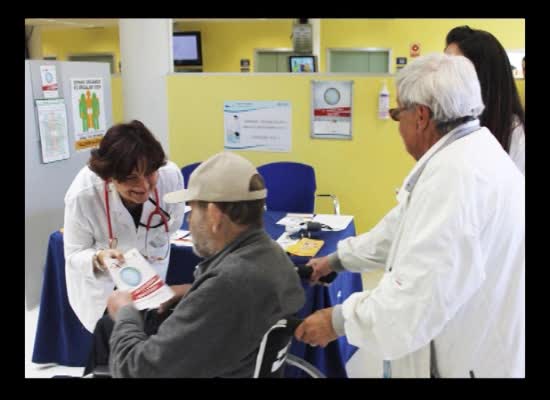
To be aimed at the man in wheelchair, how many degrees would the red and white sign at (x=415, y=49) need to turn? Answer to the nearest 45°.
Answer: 0° — it already faces them

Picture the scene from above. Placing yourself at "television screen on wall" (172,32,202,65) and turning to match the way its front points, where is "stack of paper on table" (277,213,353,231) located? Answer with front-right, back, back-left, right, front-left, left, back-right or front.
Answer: front

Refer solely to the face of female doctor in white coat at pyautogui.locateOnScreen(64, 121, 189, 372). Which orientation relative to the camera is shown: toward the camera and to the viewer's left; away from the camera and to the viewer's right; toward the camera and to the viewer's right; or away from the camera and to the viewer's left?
toward the camera and to the viewer's right

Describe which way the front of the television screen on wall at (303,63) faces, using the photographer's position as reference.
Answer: facing the viewer

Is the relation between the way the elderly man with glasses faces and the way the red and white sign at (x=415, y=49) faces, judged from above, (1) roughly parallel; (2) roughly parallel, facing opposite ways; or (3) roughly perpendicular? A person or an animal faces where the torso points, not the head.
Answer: roughly perpendicular

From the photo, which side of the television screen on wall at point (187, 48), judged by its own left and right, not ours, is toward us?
front

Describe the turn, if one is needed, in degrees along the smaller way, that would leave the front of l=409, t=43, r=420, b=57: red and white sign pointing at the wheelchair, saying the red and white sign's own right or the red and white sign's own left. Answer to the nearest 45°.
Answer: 0° — it already faces it

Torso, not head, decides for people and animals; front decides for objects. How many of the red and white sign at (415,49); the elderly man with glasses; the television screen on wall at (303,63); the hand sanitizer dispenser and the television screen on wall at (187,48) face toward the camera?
4

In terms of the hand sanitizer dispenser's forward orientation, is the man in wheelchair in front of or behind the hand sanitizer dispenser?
in front

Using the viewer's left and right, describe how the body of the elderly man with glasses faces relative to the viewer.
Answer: facing to the left of the viewer

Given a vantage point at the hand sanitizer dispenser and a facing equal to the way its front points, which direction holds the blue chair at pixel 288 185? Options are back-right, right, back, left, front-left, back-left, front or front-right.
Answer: front-right

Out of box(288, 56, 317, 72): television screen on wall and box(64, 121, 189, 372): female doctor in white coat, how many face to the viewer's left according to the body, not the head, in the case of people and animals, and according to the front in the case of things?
0
